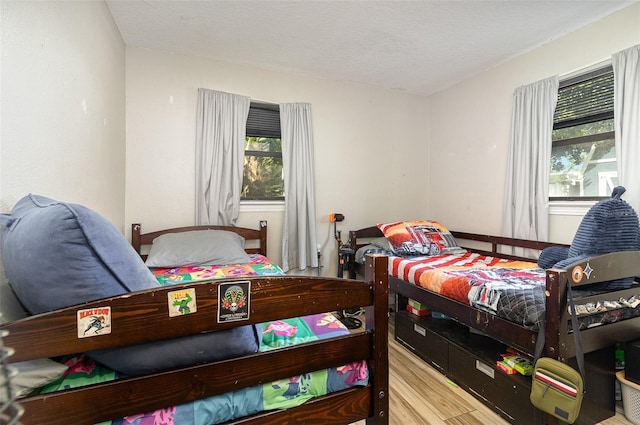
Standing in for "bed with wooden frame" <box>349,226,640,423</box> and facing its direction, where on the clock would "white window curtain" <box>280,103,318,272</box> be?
The white window curtain is roughly at 5 o'clock from the bed with wooden frame.

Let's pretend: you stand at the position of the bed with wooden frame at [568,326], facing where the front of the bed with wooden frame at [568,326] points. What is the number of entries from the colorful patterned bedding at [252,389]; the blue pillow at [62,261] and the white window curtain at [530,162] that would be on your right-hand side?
2

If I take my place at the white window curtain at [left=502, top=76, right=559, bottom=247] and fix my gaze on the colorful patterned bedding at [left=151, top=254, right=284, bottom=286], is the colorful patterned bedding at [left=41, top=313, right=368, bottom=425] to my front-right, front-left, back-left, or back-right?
front-left

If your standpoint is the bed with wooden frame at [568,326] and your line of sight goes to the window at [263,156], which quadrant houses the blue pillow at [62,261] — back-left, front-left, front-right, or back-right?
front-left

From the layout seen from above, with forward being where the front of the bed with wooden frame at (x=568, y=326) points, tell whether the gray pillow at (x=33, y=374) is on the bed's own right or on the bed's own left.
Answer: on the bed's own right

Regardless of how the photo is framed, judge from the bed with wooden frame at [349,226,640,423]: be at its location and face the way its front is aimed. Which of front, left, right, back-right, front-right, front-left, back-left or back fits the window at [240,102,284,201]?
back-right

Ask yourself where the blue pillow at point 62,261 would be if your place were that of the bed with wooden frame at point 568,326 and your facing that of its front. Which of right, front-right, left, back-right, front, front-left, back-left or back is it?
right

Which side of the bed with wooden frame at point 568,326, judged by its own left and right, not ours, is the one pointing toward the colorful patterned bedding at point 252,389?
right

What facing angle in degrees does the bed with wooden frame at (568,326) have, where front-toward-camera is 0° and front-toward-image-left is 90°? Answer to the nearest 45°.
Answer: approximately 315°

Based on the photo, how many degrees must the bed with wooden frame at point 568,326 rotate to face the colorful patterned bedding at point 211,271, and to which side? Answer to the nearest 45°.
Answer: approximately 135° to its right
